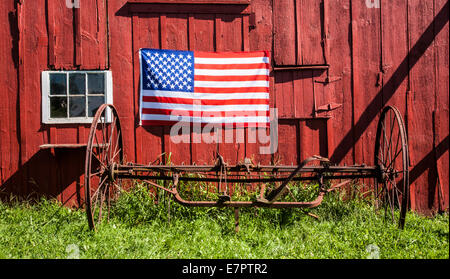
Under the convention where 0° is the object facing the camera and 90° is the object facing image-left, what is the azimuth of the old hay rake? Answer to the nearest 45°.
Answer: approximately 0°
